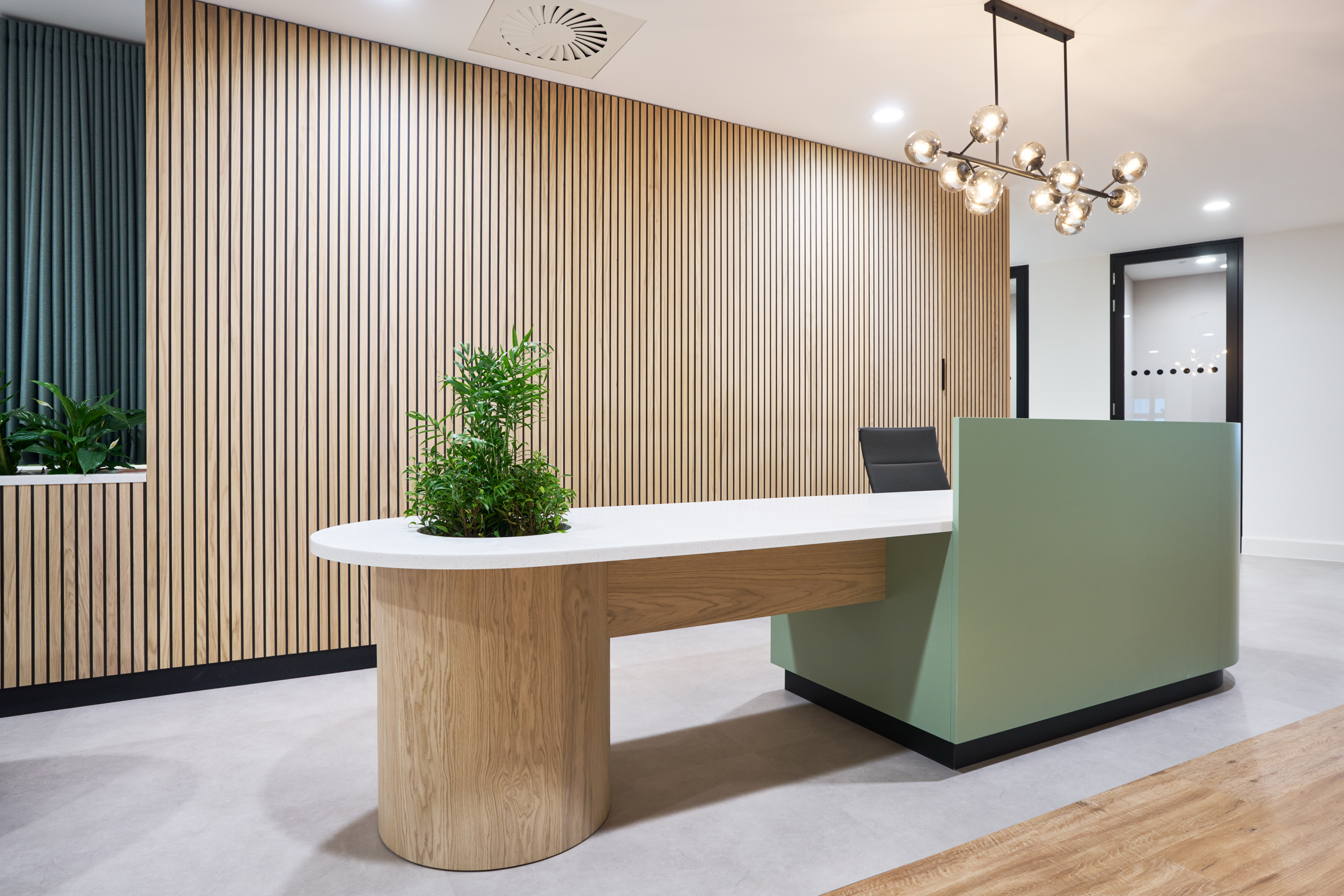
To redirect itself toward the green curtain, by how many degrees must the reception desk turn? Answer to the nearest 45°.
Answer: approximately 135° to its right

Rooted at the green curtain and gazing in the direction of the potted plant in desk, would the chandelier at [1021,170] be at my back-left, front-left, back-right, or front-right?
front-left

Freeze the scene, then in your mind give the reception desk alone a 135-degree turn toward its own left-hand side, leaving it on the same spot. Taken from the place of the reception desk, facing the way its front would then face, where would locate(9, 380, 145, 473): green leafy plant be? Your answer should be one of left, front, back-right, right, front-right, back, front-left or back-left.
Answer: left

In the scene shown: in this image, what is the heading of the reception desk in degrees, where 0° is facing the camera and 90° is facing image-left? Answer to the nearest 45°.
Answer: approximately 315°

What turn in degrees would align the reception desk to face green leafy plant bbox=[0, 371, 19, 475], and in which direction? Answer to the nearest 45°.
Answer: approximately 135° to its right
